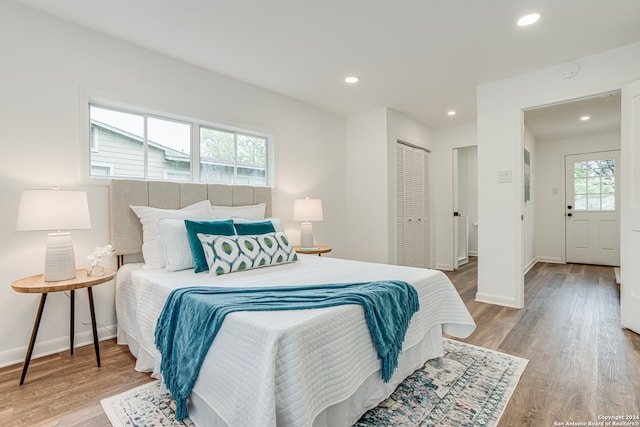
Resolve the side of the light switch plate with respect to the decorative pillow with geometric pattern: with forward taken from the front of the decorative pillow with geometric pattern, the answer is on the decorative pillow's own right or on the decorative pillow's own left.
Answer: on the decorative pillow's own left

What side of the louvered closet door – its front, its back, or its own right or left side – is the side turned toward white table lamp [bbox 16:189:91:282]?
right

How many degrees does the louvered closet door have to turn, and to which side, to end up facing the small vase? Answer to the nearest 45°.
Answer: approximately 90° to its right

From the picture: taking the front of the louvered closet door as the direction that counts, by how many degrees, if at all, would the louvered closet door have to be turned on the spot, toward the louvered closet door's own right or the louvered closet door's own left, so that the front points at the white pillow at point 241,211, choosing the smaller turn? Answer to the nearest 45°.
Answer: approximately 90° to the louvered closet door's own right

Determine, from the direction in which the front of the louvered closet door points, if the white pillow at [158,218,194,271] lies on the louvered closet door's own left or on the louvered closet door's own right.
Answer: on the louvered closet door's own right

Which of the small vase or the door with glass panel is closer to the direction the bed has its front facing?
the door with glass panel

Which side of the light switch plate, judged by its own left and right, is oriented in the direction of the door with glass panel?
back

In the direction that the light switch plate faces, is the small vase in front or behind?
in front

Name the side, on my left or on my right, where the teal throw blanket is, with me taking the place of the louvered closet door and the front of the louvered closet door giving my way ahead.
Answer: on my right

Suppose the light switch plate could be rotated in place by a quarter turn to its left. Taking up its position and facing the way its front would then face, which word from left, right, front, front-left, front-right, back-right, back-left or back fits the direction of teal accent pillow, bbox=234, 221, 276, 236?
back-right

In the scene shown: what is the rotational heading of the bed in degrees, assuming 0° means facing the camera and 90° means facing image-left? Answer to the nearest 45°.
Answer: approximately 315°

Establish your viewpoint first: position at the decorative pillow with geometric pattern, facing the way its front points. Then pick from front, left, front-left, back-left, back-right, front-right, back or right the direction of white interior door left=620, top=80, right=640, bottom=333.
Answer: front-left

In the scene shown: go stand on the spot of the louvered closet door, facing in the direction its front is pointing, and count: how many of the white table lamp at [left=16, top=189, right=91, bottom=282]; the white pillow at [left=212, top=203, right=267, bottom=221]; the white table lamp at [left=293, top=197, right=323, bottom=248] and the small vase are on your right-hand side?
4
